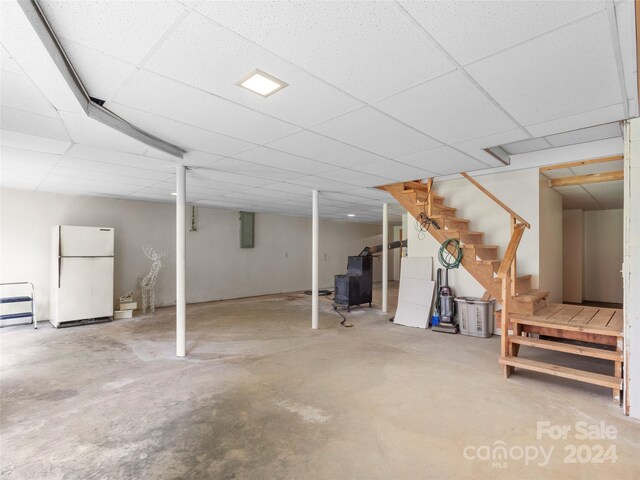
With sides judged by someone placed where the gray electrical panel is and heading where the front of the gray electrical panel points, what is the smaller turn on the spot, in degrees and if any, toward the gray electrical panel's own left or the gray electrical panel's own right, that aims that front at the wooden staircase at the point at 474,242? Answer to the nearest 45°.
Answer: approximately 45° to the gray electrical panel's own left

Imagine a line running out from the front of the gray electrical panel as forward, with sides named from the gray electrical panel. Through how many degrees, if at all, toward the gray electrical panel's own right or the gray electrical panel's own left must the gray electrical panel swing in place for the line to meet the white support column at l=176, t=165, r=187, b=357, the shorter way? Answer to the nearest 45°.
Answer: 0° — it already faces it

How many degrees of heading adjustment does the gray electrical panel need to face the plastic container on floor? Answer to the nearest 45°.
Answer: approximately 45° to its left

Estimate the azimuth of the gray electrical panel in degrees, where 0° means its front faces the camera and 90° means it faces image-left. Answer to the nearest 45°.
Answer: approximately 0°

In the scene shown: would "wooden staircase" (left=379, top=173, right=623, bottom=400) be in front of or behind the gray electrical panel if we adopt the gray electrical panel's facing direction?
in front

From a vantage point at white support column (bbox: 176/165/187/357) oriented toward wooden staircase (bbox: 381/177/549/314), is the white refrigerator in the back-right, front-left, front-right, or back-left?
back-left

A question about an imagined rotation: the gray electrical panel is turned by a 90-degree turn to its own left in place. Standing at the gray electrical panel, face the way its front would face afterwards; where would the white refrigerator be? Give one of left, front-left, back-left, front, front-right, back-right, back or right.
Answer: back-right
